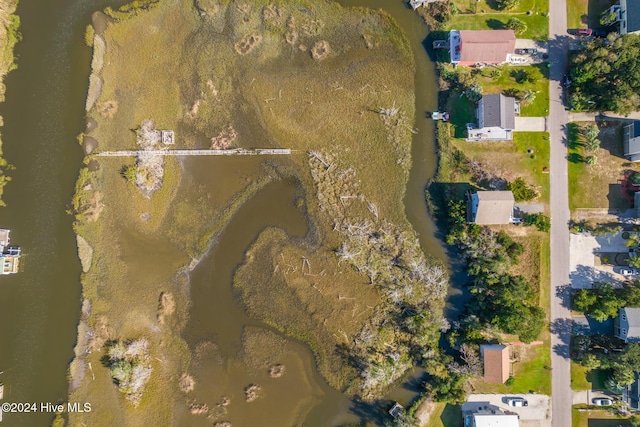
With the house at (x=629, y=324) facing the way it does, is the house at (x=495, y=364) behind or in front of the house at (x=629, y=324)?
in front

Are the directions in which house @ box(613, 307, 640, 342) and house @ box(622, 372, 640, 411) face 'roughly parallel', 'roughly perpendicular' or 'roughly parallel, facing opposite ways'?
roughly parallel

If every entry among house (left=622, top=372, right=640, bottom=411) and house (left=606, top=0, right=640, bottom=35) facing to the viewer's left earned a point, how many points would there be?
2

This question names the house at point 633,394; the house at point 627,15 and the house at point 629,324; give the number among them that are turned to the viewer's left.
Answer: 3

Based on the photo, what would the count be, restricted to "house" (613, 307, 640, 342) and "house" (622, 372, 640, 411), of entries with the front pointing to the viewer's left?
2

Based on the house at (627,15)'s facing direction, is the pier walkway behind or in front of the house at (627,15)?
in front

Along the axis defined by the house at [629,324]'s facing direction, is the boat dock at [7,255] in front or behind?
in front

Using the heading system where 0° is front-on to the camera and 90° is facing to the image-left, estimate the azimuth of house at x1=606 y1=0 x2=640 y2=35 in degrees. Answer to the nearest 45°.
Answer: approximately 90°

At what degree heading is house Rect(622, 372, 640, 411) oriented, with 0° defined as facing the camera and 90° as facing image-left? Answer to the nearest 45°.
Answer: approximately 90°

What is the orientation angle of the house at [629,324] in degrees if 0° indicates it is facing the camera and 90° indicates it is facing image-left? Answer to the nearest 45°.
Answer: approximately 90°

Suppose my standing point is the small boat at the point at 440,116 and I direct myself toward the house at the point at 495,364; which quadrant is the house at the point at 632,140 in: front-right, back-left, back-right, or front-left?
front-left

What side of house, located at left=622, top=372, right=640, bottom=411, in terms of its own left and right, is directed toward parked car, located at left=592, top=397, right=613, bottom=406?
front

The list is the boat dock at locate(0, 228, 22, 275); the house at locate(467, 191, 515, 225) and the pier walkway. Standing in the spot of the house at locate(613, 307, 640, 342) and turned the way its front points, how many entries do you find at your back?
0

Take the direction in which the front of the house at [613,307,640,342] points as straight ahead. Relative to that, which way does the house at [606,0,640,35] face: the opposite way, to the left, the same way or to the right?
the same way

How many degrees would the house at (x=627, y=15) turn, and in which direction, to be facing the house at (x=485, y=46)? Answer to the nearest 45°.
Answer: approximately 45° to its left
